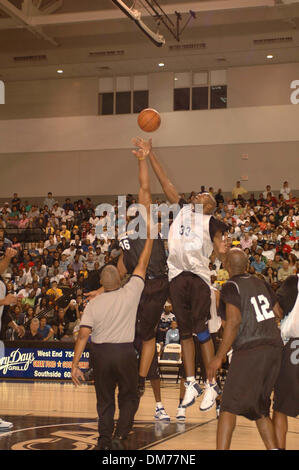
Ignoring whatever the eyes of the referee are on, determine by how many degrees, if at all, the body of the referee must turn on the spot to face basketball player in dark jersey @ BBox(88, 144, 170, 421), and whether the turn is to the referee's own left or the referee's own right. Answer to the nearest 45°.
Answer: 0° — they already face them

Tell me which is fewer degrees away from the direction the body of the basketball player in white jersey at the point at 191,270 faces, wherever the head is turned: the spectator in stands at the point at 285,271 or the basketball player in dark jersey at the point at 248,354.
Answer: the basketball player in dark jersey

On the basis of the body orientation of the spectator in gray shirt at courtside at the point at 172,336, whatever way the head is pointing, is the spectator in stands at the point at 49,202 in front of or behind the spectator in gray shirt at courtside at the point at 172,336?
behind

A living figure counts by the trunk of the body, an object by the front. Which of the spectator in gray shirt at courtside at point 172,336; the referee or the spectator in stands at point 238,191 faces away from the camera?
the referee

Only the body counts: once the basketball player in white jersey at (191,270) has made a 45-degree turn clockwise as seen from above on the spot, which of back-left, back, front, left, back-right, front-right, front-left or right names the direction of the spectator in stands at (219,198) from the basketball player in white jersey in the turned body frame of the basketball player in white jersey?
right

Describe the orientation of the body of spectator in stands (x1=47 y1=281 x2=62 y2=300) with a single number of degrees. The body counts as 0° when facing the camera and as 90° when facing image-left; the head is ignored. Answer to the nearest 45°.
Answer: approximately 0°

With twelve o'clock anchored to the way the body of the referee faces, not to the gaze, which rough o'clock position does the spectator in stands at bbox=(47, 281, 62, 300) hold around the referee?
The spectator in stands is roughly at 12 o'clock from the referee.

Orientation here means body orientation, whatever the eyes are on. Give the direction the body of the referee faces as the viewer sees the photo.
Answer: away from the camera

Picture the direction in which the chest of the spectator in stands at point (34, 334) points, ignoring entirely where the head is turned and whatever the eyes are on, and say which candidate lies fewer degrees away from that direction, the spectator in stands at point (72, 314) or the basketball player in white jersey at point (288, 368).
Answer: the basketball player in white jersey

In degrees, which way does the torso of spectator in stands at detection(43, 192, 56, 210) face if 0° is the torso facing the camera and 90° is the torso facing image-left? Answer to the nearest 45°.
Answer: approximately 0°

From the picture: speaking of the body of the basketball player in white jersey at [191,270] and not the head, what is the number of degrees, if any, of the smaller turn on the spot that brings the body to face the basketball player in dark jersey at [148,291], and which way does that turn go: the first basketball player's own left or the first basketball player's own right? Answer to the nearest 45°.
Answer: approximately 90° to the first basketball player's own right

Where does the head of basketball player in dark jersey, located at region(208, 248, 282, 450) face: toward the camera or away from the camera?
away from the camera
